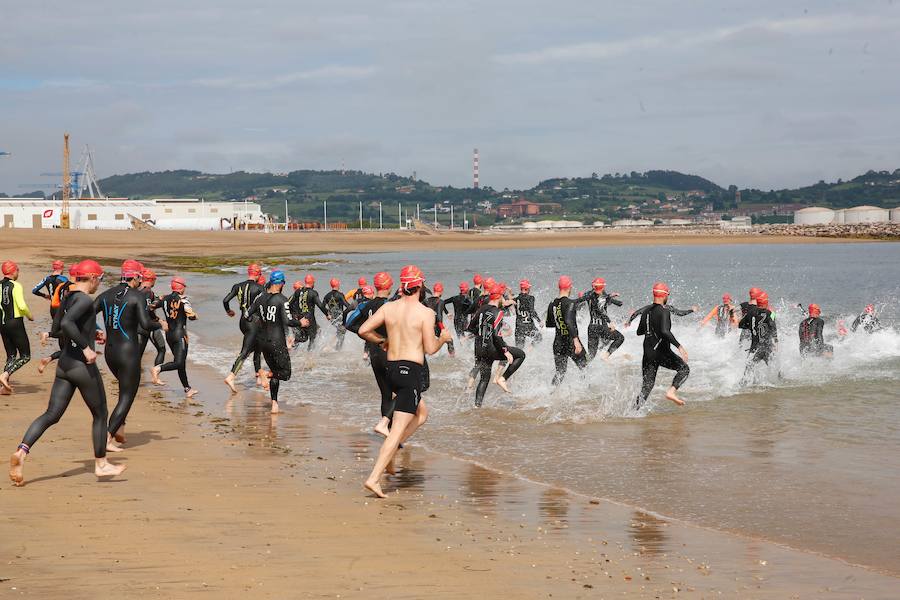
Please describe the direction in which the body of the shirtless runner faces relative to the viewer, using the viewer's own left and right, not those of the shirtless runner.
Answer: facing away from the viewer and to the right of the viewer

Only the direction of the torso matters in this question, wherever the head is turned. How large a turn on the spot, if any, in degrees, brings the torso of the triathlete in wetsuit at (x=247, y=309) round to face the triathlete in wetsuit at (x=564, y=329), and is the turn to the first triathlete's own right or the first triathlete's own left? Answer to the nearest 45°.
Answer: approximately 45° to the first triathlete's own right

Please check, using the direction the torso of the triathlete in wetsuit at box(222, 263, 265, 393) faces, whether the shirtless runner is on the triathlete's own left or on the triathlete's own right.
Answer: on the triathlete's own right

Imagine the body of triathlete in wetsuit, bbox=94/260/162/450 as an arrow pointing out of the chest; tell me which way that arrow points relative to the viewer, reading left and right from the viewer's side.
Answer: facing away from the viewer and to the right of the viewer

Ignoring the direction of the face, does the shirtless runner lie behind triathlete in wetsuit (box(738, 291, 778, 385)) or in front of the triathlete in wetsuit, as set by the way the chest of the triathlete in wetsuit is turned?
behind

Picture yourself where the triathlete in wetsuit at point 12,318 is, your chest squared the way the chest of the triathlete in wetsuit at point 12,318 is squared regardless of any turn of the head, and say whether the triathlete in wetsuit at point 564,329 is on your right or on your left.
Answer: on your right

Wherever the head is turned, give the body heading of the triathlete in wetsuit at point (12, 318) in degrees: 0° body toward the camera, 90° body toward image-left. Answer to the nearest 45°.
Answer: approximately 225°

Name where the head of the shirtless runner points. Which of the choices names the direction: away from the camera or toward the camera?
away from the camera

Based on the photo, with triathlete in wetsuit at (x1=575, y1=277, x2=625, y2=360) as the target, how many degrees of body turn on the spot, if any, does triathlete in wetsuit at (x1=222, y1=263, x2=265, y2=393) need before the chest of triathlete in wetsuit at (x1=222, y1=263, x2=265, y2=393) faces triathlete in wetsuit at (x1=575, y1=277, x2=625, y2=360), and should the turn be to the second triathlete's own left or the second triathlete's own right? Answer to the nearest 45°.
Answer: approximately 45° to the second triathlete's own right
